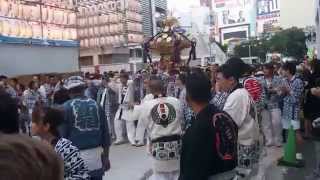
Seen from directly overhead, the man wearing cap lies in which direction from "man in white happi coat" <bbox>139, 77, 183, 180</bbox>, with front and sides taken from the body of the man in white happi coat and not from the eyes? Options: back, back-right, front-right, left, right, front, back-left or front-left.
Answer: back-left

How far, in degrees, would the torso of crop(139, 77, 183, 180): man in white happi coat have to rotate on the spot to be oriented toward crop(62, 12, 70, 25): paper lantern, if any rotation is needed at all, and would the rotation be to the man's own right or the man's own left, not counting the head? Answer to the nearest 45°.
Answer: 0° — they already face it

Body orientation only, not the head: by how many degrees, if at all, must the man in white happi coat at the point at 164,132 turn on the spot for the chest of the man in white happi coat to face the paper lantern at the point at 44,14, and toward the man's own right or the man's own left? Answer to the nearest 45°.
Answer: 0° — they already face it

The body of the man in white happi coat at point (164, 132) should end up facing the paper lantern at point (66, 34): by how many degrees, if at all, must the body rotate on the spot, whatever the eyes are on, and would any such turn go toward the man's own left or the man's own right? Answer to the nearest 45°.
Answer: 0° — they already face it

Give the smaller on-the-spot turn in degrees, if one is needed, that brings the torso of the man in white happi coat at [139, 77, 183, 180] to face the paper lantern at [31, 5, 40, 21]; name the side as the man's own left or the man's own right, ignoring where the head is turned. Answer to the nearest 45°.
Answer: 0° — they already face it

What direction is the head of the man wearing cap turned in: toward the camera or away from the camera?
away from the camera

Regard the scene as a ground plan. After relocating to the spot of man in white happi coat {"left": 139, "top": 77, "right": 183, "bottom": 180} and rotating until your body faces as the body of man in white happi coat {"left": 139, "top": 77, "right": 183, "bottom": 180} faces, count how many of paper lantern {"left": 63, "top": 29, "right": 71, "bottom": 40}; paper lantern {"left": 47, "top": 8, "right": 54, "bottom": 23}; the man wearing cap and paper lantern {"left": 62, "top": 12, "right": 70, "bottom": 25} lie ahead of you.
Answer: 3

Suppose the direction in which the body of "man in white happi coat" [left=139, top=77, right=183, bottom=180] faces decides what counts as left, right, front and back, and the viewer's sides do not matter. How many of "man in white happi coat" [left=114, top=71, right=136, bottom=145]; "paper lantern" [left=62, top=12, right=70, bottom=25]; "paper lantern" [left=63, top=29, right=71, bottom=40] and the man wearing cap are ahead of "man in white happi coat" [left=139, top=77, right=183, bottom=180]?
3

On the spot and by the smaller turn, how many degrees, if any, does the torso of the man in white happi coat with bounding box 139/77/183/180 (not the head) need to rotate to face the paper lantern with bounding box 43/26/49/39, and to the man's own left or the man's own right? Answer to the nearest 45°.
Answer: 0° — they already face it

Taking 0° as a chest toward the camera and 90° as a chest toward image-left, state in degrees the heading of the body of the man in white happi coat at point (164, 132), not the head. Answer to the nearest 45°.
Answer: approximately 180°
